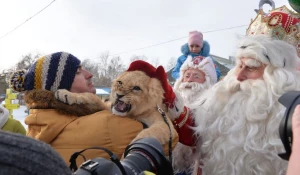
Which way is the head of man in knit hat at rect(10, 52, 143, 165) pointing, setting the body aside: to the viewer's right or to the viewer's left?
to the viewer's right

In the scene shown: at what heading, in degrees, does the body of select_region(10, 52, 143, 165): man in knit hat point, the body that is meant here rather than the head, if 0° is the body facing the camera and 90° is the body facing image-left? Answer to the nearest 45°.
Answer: approximately 270°
